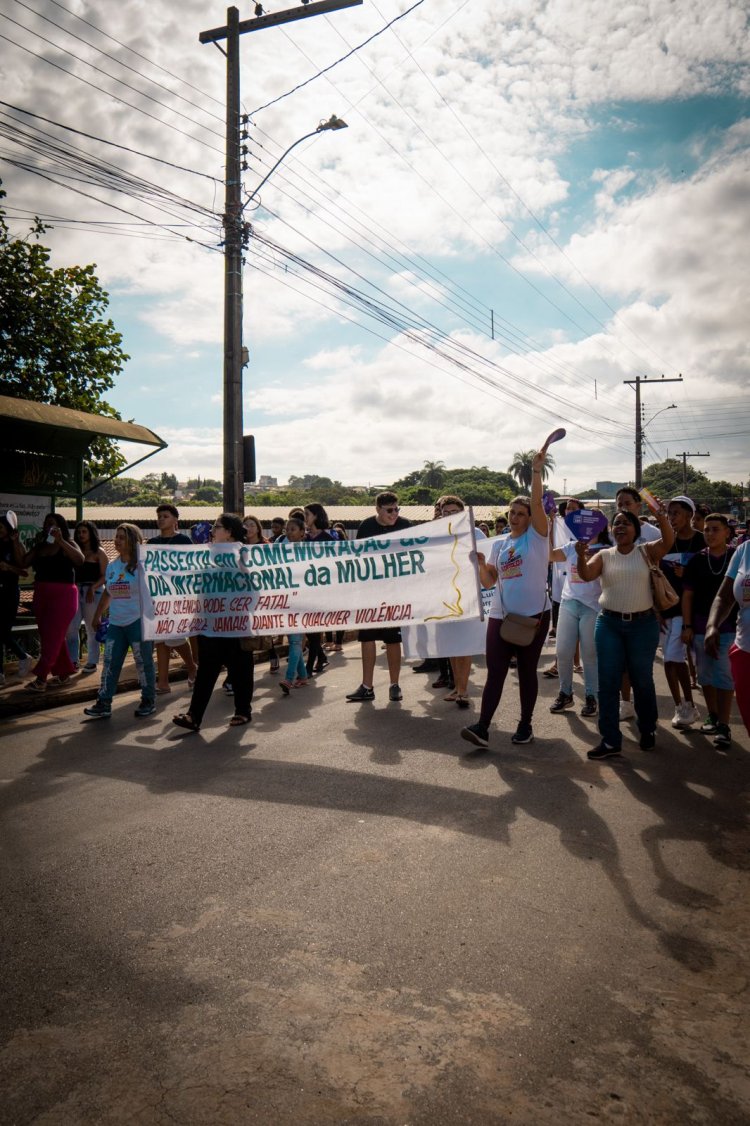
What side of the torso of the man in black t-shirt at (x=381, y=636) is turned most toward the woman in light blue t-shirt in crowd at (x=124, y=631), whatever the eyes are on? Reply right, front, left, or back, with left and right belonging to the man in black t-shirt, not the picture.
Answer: right

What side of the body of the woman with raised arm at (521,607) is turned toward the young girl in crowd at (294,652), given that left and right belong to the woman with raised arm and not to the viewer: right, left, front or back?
right

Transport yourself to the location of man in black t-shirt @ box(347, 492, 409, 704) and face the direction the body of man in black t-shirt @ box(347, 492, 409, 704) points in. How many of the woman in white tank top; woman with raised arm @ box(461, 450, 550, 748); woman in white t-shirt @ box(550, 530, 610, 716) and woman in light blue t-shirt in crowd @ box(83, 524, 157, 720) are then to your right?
1

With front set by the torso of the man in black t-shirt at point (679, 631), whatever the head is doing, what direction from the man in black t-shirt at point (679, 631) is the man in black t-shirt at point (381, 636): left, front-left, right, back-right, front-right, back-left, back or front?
front-right

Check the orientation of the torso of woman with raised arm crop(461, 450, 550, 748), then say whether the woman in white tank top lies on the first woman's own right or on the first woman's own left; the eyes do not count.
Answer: on the first woman's own left

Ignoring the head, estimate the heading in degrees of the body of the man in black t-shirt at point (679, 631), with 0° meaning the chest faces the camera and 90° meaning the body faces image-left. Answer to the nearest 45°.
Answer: approximately 45°

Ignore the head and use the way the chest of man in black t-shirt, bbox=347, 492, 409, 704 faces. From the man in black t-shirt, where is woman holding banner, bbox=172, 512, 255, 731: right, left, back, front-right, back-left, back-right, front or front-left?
front-right

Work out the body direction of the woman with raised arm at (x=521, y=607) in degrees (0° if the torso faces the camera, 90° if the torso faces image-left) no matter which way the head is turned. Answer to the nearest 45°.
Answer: approximately 45°

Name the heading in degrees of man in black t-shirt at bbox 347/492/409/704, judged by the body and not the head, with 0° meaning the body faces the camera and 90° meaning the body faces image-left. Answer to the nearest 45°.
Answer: approximately 0°

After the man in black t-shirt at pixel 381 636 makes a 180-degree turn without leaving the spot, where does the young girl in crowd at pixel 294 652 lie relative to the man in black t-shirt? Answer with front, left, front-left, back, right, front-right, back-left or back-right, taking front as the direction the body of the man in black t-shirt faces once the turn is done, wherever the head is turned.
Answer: front-left

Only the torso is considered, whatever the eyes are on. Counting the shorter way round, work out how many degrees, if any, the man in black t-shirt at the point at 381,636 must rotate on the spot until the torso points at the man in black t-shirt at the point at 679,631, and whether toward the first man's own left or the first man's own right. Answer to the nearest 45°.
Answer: approximately 90° to the first man's own left

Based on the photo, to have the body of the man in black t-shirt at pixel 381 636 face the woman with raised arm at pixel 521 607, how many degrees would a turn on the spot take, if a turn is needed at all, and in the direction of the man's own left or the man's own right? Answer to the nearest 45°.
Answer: approximately 45° to the man's own left

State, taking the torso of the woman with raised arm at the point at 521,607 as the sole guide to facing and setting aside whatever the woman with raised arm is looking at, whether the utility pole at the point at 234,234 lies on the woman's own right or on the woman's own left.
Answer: on the woman's own right
